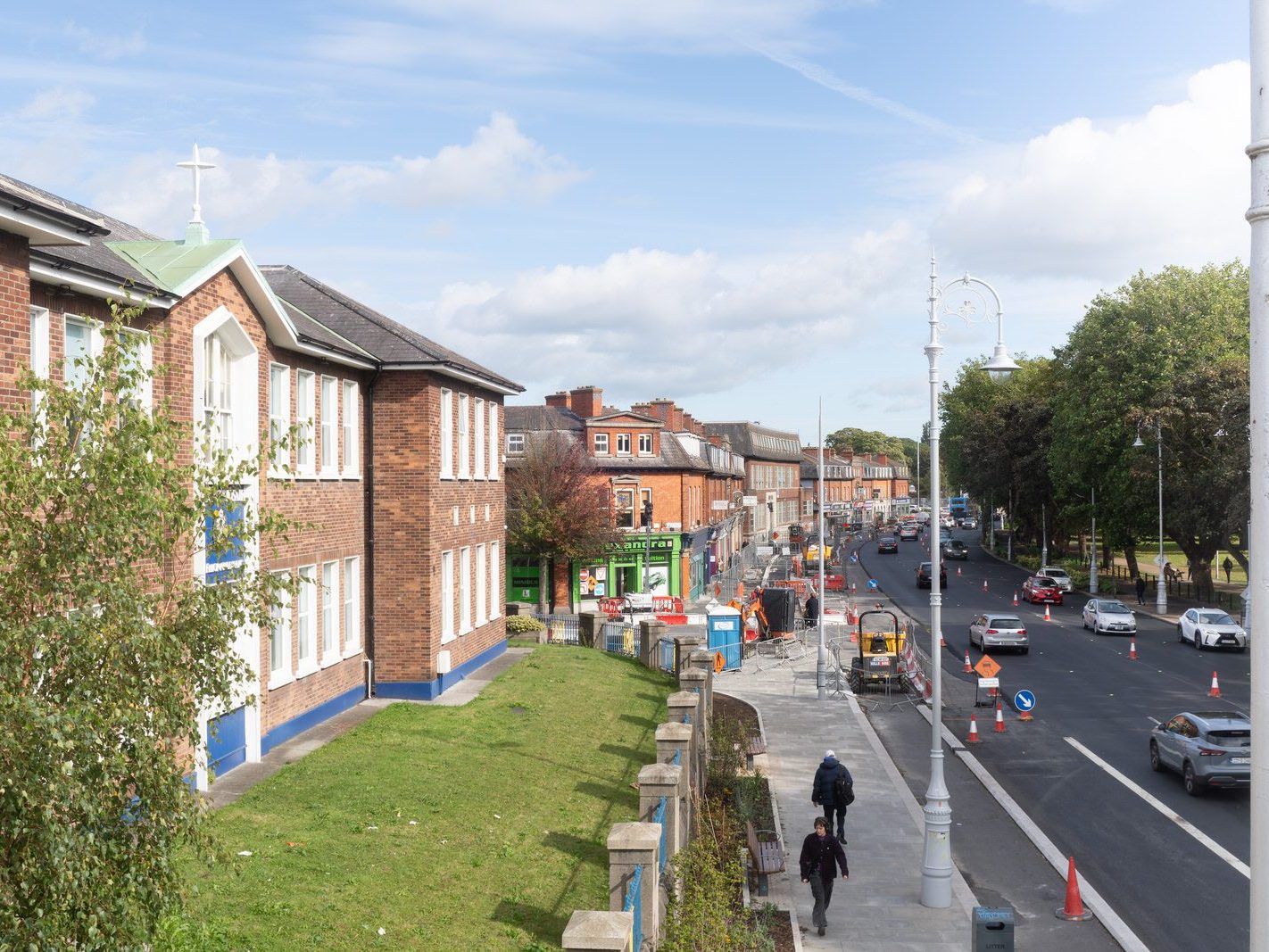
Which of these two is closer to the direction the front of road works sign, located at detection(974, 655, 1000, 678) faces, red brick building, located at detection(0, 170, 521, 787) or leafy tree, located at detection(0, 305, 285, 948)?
the leafy tree

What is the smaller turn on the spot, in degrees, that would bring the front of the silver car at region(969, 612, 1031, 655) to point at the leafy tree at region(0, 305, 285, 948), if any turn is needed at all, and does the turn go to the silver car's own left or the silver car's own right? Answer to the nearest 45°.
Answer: approximately 135° to the silver car's own left

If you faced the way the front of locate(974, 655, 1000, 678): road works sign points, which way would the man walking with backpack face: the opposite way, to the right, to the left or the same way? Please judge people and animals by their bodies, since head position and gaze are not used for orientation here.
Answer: the opposite way

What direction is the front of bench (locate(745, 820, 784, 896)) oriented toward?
to the viewer's right

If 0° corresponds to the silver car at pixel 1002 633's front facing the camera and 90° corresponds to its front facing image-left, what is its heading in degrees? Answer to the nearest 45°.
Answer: approximately 135°

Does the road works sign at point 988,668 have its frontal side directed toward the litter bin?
yes

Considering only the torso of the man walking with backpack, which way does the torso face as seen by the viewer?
away from the camera
